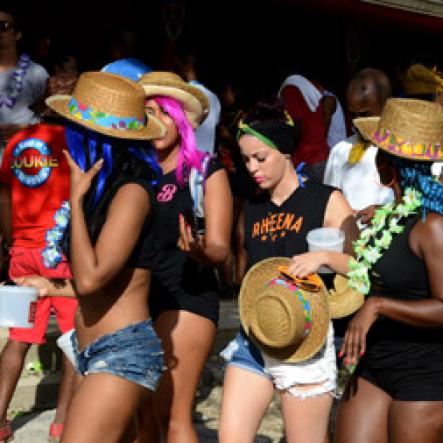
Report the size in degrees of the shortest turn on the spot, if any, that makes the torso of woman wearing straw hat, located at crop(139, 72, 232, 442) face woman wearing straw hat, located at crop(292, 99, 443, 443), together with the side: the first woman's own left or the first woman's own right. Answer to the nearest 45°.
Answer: approximately 90° to the first woman's own left

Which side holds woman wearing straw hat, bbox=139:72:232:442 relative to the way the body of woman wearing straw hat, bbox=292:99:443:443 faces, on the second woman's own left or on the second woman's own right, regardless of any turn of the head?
on the second woman's own right

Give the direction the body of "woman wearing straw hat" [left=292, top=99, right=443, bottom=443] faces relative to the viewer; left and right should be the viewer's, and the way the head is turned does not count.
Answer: facing the viewer and to the left of the viewer

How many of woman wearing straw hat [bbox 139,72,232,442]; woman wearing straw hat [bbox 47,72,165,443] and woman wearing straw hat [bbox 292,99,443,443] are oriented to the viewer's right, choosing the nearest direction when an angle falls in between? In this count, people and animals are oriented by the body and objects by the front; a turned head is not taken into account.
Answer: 0

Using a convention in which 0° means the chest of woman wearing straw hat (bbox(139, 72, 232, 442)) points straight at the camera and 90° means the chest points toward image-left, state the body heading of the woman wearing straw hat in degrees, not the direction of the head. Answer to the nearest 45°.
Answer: approximately 45°

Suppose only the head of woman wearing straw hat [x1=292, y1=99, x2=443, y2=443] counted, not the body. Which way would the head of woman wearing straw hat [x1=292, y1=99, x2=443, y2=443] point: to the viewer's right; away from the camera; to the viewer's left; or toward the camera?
to the viewer's left
